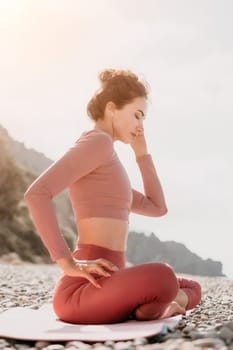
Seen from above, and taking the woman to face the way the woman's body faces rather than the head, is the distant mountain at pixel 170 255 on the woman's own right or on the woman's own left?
on the woman's own left

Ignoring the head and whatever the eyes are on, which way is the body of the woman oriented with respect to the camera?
to the viewer's right

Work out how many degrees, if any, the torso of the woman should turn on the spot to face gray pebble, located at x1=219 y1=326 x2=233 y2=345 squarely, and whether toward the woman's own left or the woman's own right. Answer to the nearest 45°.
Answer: approximately 45° to the woman's own right

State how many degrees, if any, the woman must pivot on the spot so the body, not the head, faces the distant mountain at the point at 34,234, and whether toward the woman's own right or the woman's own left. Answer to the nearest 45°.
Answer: approximately 90° to the woman's own left

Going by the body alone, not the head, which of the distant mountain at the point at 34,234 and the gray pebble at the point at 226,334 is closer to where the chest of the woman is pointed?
the gray pebble
